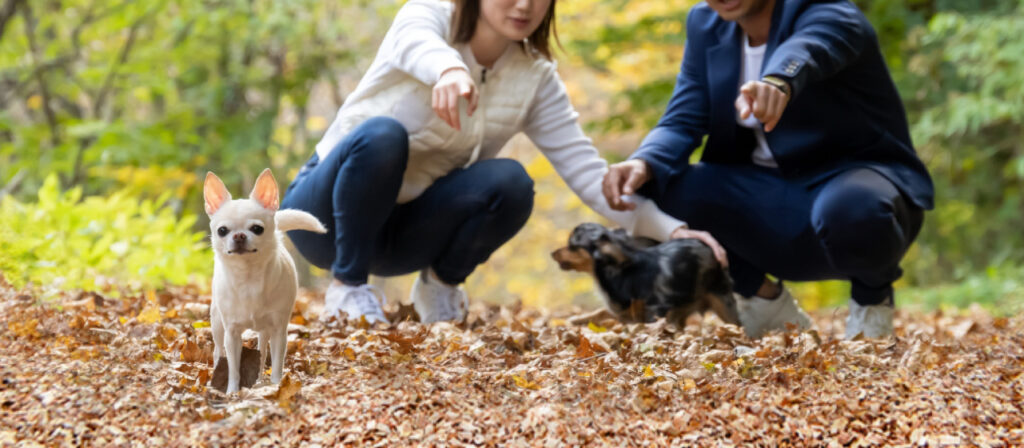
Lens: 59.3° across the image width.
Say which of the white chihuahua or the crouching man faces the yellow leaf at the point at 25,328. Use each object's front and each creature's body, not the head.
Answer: the crouching man

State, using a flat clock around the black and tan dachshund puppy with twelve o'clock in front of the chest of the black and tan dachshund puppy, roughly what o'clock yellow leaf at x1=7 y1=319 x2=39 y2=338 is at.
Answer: The yellow leaf is roughly at 11 o'clock from the black and tan dachshund puppy.

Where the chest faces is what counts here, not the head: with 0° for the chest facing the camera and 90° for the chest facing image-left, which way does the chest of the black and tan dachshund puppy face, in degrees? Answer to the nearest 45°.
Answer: approximately 90°

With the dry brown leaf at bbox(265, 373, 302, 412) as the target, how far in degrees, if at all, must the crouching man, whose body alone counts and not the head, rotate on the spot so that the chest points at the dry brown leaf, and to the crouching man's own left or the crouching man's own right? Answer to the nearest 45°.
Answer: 0° — they already face it

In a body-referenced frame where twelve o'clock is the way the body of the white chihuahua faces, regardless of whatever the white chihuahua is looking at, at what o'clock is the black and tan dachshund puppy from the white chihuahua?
The black and tan dachshund puppy is roughly at 8 o'clock from the white chihuahua.

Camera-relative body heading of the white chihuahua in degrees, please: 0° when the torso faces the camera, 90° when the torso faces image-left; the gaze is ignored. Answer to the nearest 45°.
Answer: approximately 0°

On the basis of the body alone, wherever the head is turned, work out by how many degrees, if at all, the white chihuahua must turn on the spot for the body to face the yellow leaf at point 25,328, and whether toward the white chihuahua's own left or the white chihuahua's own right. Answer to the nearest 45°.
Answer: approximately 135° to the white chihuahua's own right

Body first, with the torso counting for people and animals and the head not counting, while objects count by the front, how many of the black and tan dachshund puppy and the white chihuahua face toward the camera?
1
